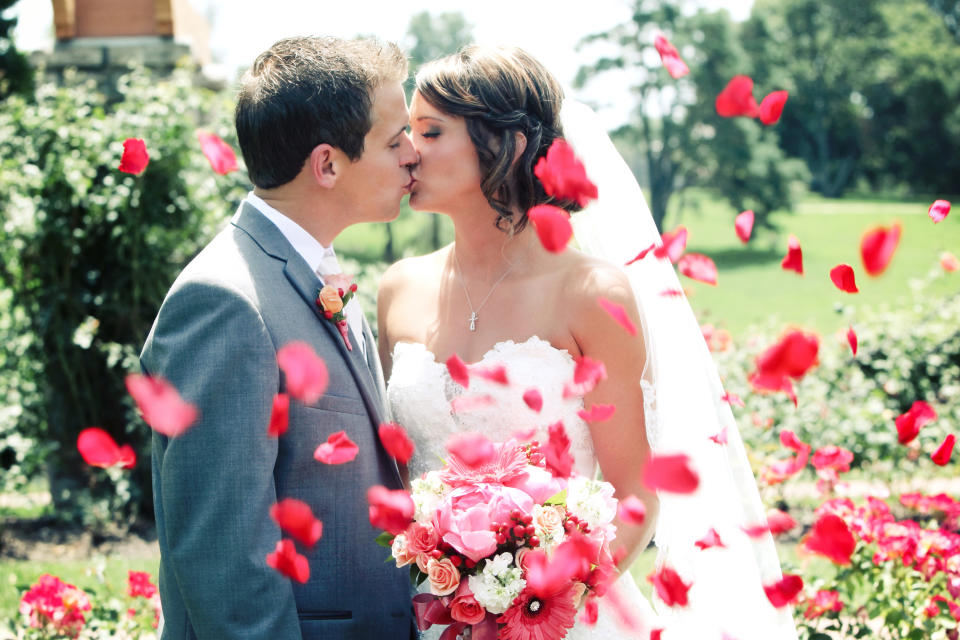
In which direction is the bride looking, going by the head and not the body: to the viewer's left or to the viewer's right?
to the viewer's left

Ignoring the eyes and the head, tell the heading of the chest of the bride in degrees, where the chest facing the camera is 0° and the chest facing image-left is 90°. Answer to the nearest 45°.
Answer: approximately 45°

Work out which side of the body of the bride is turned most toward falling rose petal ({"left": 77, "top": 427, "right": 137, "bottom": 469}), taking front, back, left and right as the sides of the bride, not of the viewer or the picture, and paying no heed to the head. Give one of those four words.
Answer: front

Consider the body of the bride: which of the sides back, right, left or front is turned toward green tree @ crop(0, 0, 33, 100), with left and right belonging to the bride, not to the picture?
right

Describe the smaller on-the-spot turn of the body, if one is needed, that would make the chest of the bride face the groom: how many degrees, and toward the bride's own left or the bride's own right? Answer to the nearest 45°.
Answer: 0° — they already face them

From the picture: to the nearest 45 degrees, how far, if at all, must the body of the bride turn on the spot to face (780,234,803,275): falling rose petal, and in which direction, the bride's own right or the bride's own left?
approximately 90° to the bride's own left

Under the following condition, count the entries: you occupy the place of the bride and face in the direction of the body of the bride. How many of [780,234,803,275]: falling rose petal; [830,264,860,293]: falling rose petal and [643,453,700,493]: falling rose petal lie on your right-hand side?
0

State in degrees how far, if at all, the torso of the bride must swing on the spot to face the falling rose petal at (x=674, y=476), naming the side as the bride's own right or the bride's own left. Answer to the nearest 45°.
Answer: approximately 45° to the bride's own left

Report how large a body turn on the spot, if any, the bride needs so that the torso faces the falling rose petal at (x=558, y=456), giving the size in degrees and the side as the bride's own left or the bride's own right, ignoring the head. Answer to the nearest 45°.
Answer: approximately 45° to the bride's own left

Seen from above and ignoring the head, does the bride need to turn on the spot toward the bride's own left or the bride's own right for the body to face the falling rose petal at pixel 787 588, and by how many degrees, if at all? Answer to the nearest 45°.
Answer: approximately 90° to the bride's own left

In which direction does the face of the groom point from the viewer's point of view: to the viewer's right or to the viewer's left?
to the viewer's right

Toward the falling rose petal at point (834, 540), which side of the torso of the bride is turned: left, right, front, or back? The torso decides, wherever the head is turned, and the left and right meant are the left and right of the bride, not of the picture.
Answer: left

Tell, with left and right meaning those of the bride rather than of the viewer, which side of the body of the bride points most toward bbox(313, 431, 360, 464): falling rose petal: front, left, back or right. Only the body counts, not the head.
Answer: front
